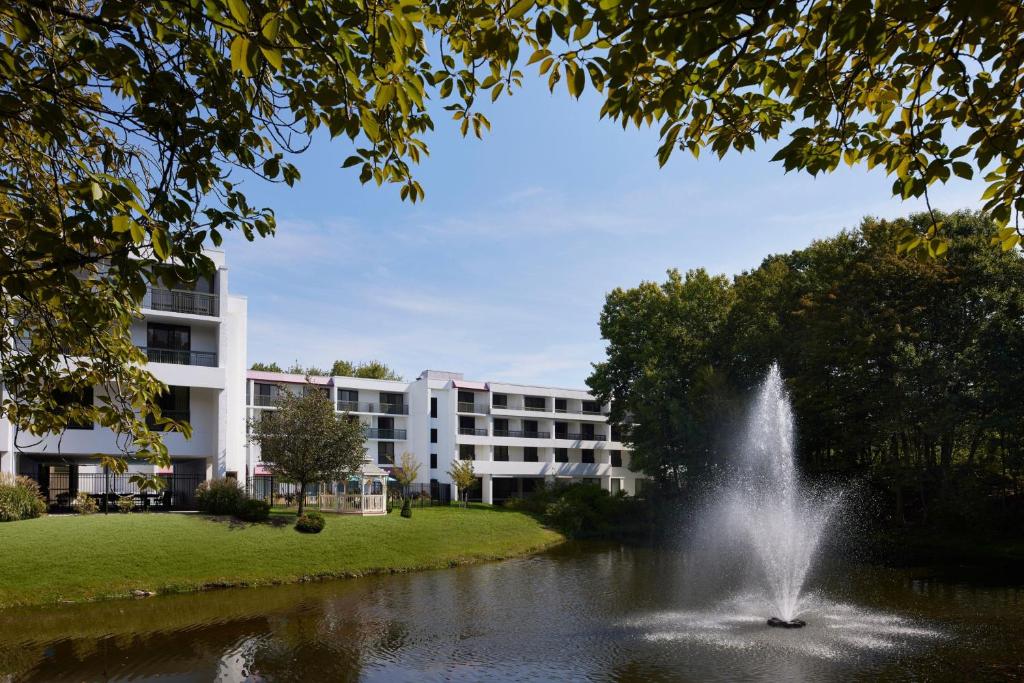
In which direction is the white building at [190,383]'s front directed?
toward the camera

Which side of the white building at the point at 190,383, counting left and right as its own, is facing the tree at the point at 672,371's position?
left

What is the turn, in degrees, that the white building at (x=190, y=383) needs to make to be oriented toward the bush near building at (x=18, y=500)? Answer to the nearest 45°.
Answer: approximately 45° to its right

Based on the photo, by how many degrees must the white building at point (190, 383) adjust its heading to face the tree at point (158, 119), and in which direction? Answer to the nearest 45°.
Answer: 0° — it already faces it

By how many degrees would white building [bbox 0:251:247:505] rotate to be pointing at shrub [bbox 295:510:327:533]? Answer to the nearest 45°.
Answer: approximately 45° to its left

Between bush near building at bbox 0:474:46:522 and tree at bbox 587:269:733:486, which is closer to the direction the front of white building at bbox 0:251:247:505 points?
the bush near building

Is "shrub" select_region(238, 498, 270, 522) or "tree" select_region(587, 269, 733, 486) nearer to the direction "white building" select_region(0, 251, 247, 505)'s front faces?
the shrub
